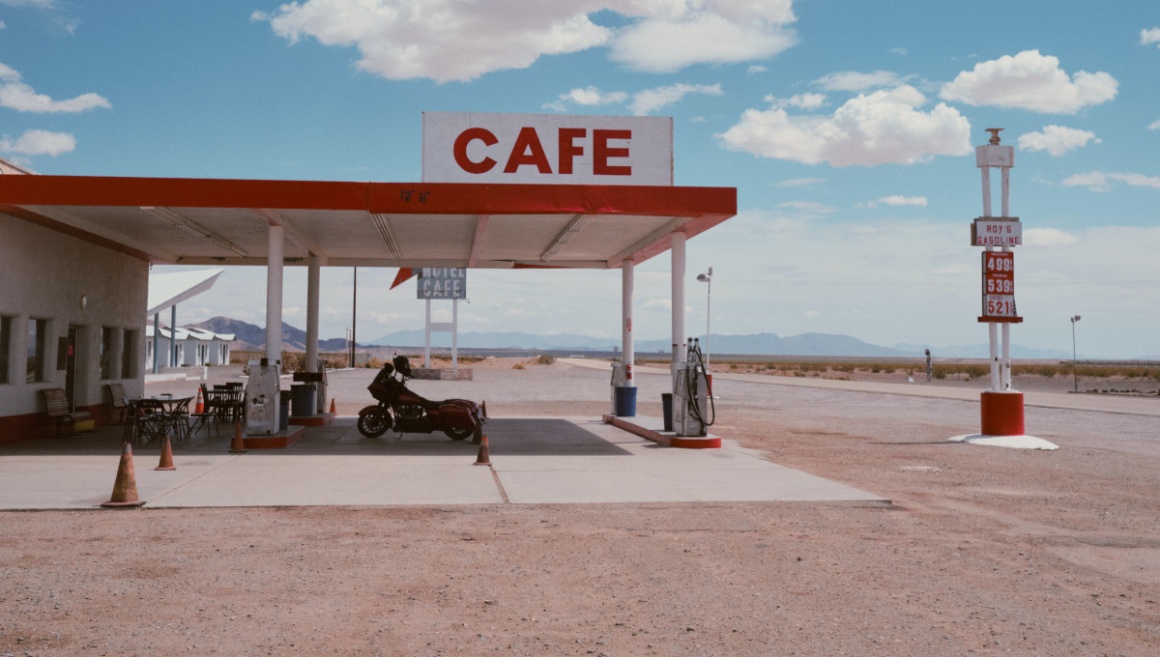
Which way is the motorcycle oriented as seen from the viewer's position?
to the viewer's left

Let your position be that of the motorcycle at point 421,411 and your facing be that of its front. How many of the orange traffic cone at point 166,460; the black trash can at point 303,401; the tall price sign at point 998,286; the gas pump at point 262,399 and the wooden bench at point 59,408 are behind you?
1

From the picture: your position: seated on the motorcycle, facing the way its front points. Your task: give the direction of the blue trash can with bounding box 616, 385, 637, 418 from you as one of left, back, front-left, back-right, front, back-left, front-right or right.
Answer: back-right

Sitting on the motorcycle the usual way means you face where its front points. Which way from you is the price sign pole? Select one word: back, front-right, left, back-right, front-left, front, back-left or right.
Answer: back

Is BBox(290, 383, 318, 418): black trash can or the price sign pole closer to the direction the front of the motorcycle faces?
the black trash can
